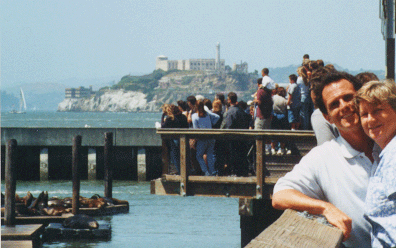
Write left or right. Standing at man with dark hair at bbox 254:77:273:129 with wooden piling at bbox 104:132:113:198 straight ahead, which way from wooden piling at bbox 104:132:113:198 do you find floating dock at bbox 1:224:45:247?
left

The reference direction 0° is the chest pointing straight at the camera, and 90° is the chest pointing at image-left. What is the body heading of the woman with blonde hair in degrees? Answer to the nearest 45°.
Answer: approximately 45°

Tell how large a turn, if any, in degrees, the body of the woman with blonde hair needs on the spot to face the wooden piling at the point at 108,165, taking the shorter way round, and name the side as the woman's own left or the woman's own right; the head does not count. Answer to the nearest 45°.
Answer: approximately 90° to the woman's own right

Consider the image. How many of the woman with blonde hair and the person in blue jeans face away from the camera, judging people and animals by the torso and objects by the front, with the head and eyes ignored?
1

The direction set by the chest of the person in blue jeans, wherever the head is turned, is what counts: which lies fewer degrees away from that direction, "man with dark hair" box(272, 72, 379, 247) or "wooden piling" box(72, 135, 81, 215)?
the wooden piling

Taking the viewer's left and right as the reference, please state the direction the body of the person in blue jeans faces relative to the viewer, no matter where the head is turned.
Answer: facing away from the viewer

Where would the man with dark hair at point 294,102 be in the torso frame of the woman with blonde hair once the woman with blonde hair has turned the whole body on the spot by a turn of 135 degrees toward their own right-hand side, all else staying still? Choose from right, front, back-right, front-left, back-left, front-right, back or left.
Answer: front

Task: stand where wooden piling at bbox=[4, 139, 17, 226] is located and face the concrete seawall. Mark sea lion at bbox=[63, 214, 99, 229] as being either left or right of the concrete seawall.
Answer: right

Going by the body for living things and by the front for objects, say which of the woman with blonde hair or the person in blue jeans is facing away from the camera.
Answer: the person in blue jeans
